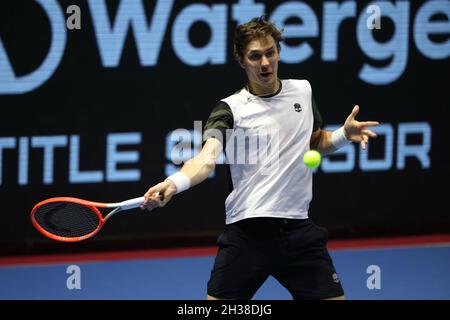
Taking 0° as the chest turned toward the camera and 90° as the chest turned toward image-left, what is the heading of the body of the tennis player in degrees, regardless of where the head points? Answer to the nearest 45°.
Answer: approximately 0°
